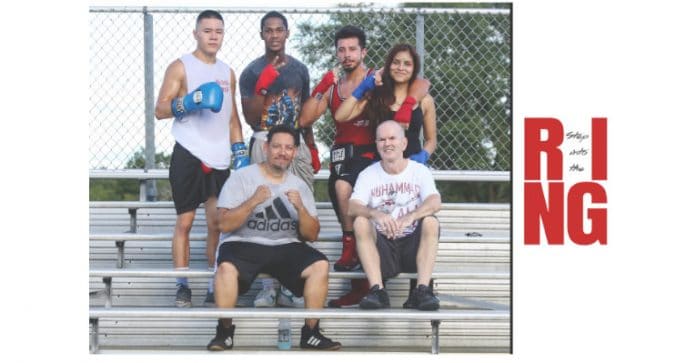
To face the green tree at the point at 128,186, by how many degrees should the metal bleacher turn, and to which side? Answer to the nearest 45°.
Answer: approximately 180°

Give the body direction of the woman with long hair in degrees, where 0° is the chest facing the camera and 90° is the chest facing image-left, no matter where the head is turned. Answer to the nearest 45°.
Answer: approximately 0°

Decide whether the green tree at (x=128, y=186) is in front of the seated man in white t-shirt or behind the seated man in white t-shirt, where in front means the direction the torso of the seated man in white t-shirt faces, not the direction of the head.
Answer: behind
